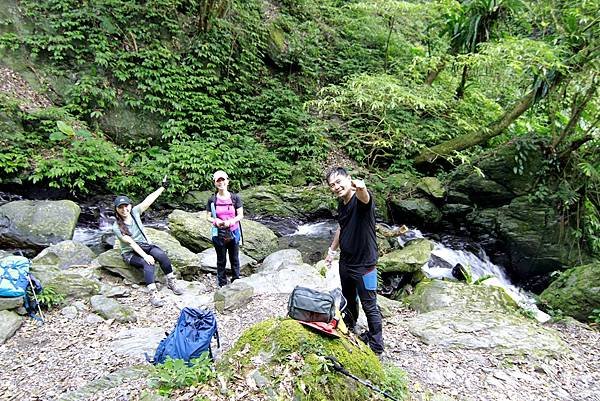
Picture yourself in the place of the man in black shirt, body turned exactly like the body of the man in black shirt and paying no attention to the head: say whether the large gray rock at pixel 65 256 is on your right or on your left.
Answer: on your right

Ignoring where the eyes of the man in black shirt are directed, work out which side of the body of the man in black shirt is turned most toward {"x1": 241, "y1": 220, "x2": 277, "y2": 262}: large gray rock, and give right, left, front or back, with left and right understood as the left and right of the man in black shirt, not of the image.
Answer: right

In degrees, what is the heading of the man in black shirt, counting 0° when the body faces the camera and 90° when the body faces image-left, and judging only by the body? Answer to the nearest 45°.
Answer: approximately 45°

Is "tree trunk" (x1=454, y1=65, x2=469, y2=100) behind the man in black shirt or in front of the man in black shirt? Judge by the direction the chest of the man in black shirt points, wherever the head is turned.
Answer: behind

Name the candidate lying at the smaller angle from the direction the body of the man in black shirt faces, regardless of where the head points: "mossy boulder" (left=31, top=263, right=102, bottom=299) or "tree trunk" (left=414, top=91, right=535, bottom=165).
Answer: the mossy boulder

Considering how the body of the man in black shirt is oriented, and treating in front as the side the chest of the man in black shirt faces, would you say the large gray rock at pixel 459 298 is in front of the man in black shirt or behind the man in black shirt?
behind

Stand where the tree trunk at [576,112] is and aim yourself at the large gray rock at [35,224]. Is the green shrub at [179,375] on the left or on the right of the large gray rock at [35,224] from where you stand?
left

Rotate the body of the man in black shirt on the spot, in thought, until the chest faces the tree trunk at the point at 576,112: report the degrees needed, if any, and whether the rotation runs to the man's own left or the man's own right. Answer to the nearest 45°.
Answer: approximately 180°

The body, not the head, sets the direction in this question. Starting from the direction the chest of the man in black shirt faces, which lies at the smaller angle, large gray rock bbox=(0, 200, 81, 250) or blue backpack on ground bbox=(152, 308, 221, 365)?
the blue backpack on ground
